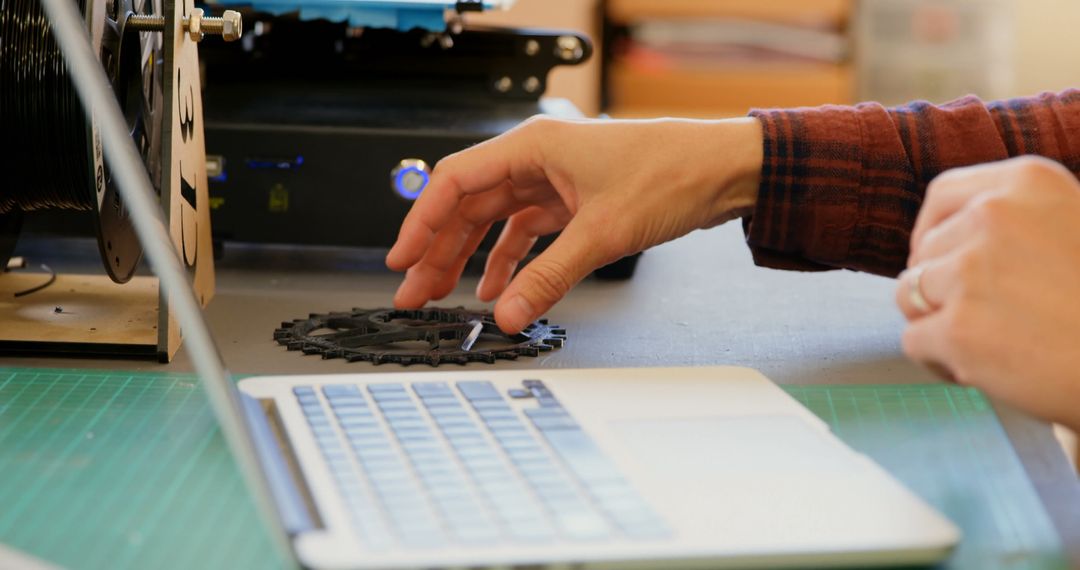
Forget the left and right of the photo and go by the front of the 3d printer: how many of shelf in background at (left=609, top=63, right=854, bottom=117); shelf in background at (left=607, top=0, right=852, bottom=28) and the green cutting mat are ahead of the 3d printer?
1

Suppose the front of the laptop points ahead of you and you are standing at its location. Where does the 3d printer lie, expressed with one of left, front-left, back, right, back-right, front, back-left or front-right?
left

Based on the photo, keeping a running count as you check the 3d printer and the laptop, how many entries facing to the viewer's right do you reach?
1

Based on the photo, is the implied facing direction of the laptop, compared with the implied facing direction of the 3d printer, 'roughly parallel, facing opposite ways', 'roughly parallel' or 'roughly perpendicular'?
roughly perpendicular

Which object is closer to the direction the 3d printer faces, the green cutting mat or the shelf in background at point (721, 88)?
the green cutting mat

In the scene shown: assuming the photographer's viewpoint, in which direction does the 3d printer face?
facing the viewer

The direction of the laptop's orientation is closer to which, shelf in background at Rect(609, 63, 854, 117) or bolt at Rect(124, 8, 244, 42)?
the shelf in background

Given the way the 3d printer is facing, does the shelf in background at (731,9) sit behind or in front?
behind

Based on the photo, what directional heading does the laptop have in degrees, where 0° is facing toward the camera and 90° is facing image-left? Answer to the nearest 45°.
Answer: approximately 270°

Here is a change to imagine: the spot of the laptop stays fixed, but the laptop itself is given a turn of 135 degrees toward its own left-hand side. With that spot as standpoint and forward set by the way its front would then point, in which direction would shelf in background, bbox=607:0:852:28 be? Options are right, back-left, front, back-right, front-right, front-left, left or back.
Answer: front-right

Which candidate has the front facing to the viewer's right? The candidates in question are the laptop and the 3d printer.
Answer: the laptop

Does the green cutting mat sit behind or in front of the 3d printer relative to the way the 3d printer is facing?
in front

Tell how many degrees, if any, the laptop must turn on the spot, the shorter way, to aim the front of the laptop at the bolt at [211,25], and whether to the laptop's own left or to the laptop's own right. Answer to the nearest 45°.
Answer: approximately 135° to the laptop's own left

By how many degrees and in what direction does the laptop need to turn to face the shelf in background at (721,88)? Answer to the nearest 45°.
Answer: approximately 90° to its left

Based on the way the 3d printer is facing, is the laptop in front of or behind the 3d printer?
in front
